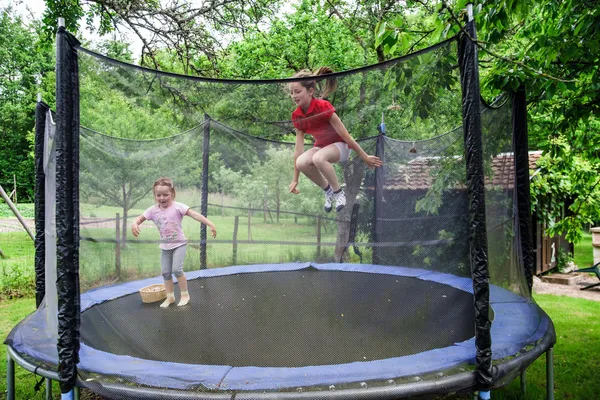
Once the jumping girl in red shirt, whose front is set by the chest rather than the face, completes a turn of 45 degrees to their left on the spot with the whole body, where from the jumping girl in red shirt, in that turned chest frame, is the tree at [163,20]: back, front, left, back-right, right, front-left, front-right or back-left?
back-right

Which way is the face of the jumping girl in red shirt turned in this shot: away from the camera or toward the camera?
toward the camera

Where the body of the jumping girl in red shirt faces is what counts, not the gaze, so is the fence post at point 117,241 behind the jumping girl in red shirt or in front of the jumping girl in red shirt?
in front

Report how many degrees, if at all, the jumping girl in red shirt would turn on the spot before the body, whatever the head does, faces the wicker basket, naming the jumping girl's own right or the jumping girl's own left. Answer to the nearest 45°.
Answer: approximately 45° to the jumping girl's own right

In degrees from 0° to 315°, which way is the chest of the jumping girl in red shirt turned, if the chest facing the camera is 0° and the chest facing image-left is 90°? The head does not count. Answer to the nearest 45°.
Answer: approximately 45°

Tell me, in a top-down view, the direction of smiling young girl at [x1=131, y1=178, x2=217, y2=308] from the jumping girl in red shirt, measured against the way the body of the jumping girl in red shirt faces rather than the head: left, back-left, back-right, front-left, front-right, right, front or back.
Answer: front-right
